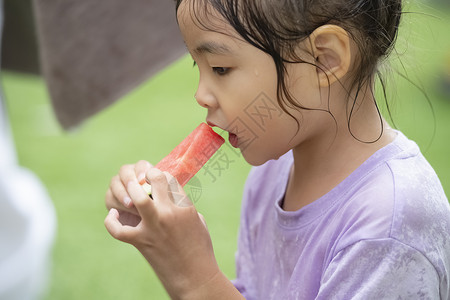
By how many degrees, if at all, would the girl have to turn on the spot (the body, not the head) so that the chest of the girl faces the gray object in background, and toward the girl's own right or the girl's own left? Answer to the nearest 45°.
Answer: approximately 45° to the girl's own right

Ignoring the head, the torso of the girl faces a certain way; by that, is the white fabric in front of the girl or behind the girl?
in front

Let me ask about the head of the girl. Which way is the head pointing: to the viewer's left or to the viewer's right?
to the viewer's left

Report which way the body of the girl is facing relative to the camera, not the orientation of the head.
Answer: to the viewer's left
